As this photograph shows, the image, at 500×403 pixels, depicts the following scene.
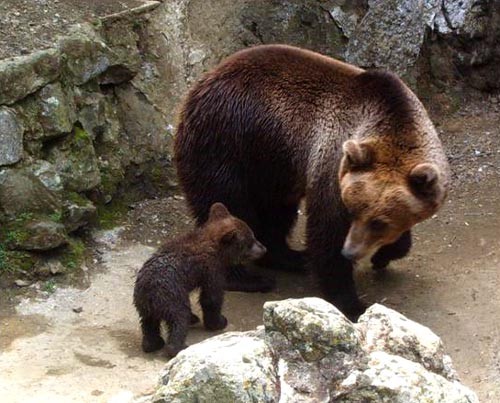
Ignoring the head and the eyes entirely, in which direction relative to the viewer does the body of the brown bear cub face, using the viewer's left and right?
facing away from the viewer and to the right of the viewer

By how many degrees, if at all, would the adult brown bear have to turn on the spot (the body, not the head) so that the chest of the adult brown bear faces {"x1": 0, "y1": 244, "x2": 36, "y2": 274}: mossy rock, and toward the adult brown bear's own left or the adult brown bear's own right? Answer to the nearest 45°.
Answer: approximately 135° to the adult brown bear's own right

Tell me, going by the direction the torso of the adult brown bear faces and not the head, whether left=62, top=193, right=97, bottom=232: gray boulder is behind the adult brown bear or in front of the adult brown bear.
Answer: behind

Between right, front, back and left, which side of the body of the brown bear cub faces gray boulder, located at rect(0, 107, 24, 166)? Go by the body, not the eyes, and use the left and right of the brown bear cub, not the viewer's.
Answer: left

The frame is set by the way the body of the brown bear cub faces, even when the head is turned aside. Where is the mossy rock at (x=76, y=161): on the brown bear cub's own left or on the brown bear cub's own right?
on the brown bear cub's own left

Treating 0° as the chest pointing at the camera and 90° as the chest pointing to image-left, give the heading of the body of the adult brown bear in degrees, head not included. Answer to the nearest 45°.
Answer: approximately 315°
